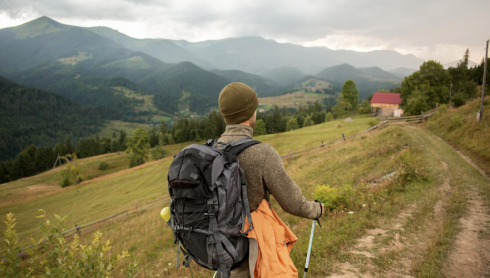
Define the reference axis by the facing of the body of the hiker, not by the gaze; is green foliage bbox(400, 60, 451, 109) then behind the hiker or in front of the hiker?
in front

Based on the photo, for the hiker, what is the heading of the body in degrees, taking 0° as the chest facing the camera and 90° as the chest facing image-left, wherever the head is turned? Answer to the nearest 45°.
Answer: approximately 225°

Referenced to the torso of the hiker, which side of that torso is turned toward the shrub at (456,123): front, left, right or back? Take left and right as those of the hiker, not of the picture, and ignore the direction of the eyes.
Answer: front

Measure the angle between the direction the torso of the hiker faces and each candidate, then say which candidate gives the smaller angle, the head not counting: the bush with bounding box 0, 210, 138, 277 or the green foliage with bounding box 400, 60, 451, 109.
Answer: the green foliage
